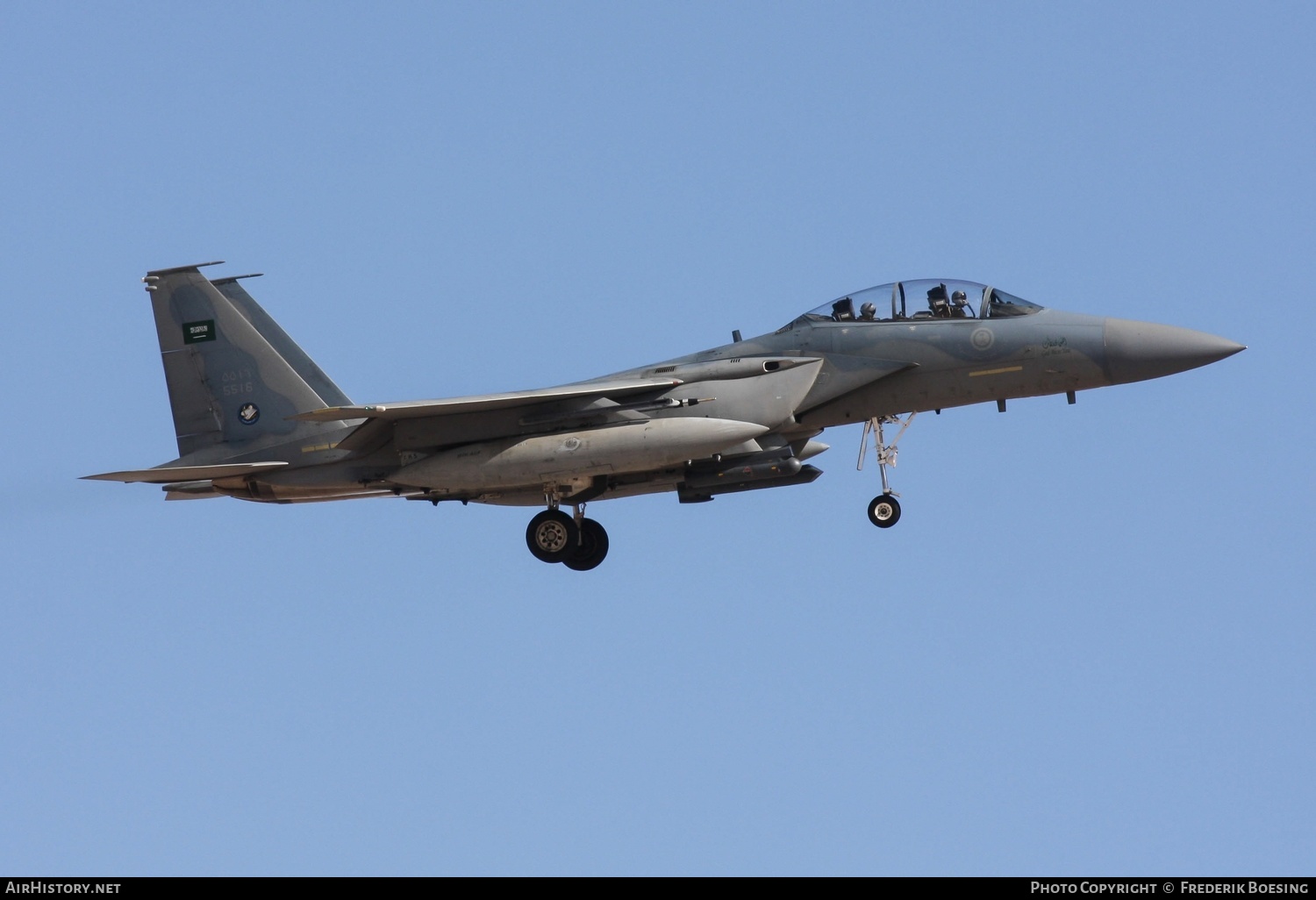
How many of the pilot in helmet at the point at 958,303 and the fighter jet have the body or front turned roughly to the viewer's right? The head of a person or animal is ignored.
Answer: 2

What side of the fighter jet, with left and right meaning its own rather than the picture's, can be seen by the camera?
right

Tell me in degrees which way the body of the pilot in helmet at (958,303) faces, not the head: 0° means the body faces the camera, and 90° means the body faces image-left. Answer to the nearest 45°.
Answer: approximately 270°
